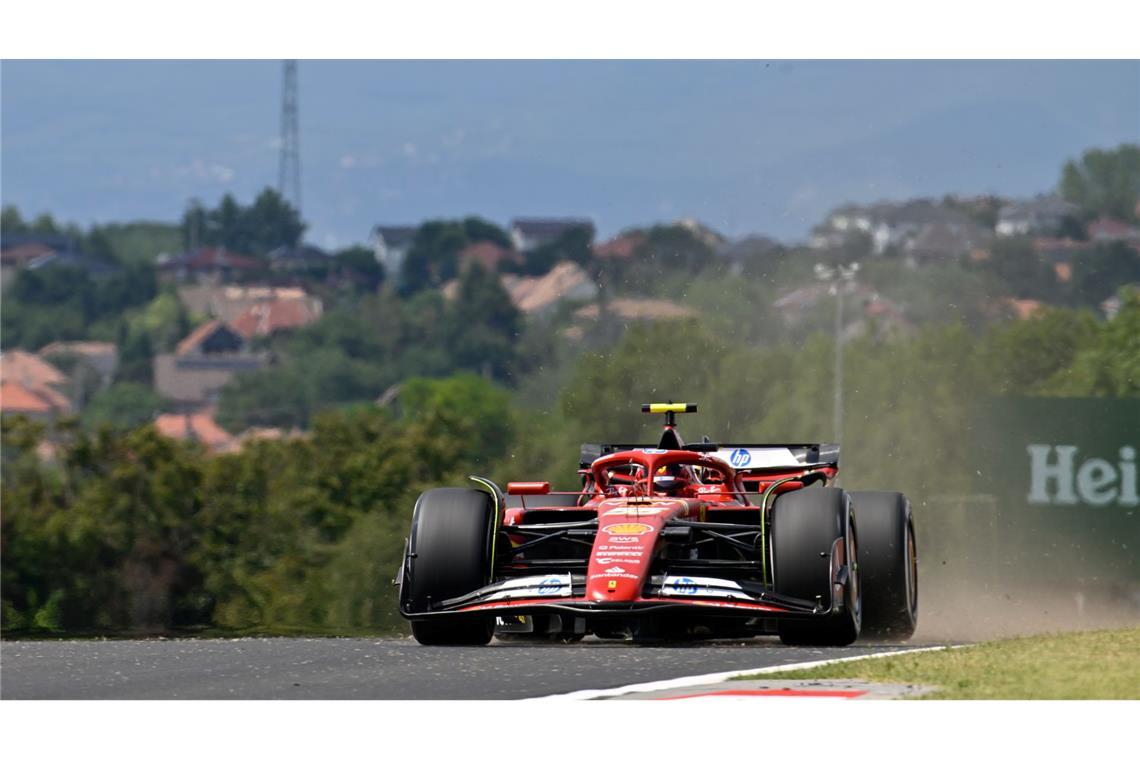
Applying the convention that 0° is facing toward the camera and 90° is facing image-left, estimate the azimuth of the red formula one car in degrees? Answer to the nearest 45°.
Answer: approximately 0°

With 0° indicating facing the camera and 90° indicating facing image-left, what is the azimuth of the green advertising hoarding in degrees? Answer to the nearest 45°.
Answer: approximately 0°

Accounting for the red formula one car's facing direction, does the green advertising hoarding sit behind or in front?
behind

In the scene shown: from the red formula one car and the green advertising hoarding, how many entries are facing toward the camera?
2

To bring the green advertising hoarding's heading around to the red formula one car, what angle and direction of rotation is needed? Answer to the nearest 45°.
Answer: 0° — it already faces it
